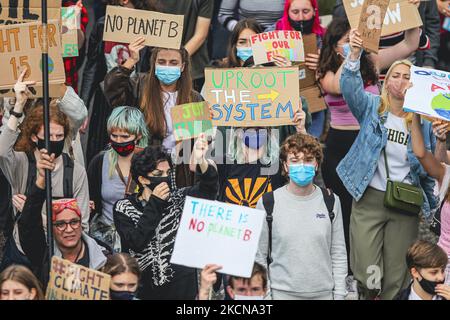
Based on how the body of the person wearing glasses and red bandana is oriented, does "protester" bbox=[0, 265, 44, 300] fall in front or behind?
in front

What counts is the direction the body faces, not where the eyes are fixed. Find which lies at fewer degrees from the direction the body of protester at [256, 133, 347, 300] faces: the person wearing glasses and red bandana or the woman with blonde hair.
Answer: the person wearing glasses and red bandana

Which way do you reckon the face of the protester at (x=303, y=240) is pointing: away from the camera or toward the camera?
toward the camera

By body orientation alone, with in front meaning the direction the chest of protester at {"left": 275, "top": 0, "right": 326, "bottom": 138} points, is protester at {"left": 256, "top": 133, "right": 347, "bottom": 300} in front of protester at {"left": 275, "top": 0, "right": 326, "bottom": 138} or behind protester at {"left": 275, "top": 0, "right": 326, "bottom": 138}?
in front

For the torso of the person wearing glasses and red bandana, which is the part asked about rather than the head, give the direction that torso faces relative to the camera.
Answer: toward the camera

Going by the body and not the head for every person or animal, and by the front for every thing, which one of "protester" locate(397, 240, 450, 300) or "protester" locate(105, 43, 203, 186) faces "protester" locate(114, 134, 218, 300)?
"protester" locate(105, 43, 203, 186)

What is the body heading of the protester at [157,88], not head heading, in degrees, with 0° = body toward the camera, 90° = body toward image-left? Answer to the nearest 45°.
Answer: approximately 0°

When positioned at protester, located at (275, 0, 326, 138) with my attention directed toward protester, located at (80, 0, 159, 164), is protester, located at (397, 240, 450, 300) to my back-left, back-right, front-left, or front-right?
back-left

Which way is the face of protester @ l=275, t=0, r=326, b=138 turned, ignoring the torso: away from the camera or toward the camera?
toward the camera

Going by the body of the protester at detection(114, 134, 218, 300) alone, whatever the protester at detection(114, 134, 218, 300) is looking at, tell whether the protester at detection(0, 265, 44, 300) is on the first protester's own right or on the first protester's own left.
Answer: on the first protester's own right

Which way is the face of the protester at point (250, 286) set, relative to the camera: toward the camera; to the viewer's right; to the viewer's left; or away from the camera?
toward the camera

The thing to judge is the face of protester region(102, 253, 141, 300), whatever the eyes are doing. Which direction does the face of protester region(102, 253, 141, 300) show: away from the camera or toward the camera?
toward the camera

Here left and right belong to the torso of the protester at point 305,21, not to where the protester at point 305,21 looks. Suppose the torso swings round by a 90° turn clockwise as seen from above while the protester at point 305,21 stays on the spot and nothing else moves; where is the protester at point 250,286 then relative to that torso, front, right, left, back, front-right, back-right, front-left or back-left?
left

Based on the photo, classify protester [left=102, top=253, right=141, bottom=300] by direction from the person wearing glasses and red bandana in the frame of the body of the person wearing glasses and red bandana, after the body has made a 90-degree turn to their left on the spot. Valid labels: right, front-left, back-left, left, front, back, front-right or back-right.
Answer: front-right

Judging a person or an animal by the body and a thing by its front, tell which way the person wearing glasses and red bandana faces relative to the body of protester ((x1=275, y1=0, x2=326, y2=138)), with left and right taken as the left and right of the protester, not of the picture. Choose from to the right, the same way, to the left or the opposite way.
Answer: the same way

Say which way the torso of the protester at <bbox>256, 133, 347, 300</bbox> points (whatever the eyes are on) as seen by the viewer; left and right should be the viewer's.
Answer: facing the viewer
